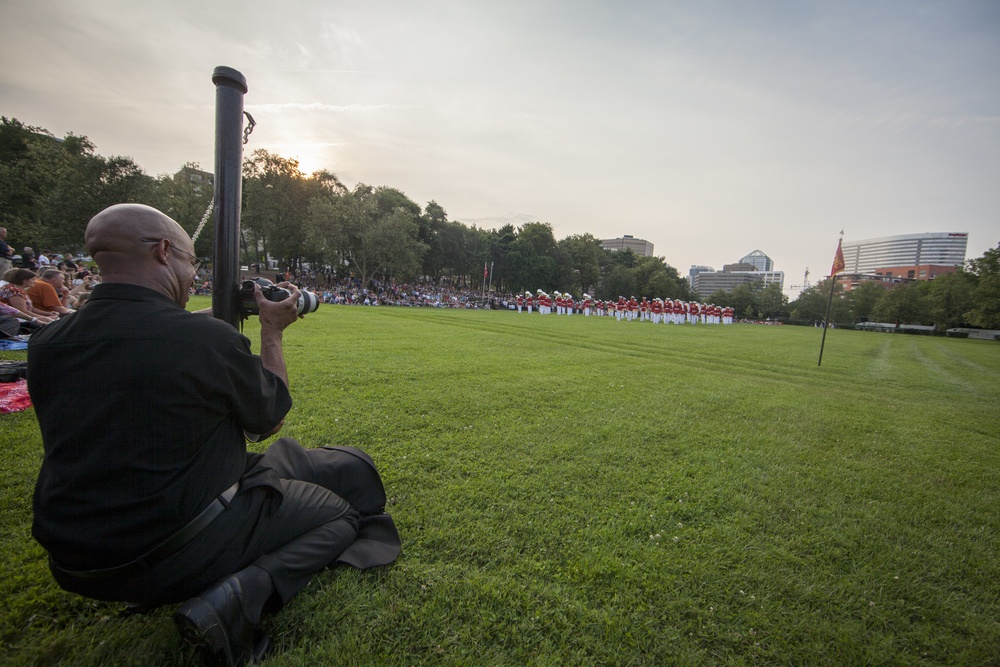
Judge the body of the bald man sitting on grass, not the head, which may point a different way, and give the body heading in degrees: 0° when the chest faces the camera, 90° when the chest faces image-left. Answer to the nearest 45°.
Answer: approximately 225°

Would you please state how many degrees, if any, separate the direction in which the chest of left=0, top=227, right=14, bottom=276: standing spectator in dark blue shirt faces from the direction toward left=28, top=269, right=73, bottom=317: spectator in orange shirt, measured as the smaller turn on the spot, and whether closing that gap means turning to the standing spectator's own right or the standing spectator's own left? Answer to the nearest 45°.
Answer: approximately 90° to the standing spectator's own right

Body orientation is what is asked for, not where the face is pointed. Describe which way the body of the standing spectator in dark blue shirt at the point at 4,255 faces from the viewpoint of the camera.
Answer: to the viewer's right

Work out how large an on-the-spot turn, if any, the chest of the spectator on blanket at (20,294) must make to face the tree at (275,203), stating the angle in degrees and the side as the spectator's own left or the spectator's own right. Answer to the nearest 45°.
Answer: approximately 45° to the spectator's own left

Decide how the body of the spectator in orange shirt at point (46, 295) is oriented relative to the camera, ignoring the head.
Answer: to the viewer's right

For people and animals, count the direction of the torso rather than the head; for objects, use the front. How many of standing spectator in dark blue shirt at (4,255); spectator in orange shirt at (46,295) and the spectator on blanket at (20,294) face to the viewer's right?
3

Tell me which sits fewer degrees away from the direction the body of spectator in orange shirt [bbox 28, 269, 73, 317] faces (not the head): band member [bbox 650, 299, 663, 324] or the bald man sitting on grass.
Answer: the band member

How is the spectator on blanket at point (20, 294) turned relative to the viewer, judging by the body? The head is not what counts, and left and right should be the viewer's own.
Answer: facing to the right of the viewer

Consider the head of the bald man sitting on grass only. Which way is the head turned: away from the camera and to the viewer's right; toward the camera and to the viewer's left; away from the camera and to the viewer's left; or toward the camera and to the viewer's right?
away from the camera and to the viewer's right

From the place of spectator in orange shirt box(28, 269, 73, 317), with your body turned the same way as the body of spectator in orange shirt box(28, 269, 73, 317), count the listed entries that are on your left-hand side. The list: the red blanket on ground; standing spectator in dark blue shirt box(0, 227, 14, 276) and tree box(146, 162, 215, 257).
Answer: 2

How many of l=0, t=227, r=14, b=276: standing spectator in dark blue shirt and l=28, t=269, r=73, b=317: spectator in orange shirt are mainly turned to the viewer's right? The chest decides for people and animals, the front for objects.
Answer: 2
